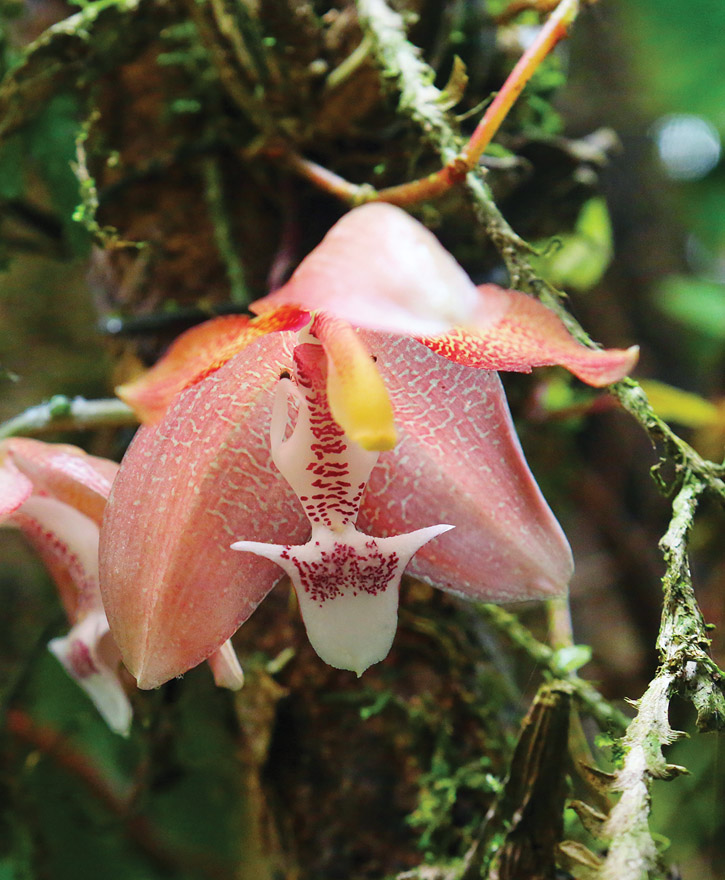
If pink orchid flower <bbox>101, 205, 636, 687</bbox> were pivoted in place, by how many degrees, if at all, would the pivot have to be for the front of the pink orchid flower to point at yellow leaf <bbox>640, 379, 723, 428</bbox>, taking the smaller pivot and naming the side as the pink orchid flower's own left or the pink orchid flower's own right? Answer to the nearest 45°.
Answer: approximately 135° to the pink orchid flower's own left

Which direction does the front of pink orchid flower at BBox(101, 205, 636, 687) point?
toward the camera

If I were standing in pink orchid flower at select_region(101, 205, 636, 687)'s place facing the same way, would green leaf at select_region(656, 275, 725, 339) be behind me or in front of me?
behind

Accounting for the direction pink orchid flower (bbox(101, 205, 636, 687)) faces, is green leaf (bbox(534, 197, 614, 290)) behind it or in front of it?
behind
